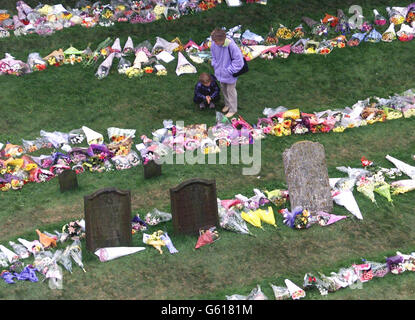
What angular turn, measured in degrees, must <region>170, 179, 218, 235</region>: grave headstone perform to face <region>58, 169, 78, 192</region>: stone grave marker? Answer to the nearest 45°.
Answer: approximately 135° to its right

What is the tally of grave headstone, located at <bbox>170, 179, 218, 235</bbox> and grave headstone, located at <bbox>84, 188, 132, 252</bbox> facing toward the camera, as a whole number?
2

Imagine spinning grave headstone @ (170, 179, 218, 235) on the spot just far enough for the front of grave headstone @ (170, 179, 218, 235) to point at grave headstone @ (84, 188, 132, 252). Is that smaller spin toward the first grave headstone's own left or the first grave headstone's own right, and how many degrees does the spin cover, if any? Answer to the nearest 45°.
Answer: approximately 90° to the first grave headstone's own right

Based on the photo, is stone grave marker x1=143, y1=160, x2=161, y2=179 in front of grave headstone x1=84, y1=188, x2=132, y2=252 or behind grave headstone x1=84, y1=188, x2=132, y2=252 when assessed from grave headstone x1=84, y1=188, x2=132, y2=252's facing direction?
behind

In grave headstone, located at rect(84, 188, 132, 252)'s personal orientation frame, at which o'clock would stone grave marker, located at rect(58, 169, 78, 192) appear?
The stone grave marker is roughly at 5 o'clock from the grave headstone.

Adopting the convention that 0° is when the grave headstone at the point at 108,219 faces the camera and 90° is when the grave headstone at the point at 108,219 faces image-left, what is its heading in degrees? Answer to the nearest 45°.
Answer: approximately 0°

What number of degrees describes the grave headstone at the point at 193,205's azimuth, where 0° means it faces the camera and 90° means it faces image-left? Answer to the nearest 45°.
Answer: approximately 0°

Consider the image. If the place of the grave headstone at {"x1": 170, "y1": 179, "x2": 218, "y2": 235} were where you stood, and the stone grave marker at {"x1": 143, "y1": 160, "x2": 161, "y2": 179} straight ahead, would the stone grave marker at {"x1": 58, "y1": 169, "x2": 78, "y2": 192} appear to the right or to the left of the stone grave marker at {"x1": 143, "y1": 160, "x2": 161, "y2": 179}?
left

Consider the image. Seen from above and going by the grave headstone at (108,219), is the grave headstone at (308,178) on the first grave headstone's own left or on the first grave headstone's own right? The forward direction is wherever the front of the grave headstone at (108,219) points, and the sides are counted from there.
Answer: on the first grave headstone's own left

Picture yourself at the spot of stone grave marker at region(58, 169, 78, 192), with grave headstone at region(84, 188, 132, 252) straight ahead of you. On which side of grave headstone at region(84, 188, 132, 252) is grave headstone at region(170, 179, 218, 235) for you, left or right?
left
